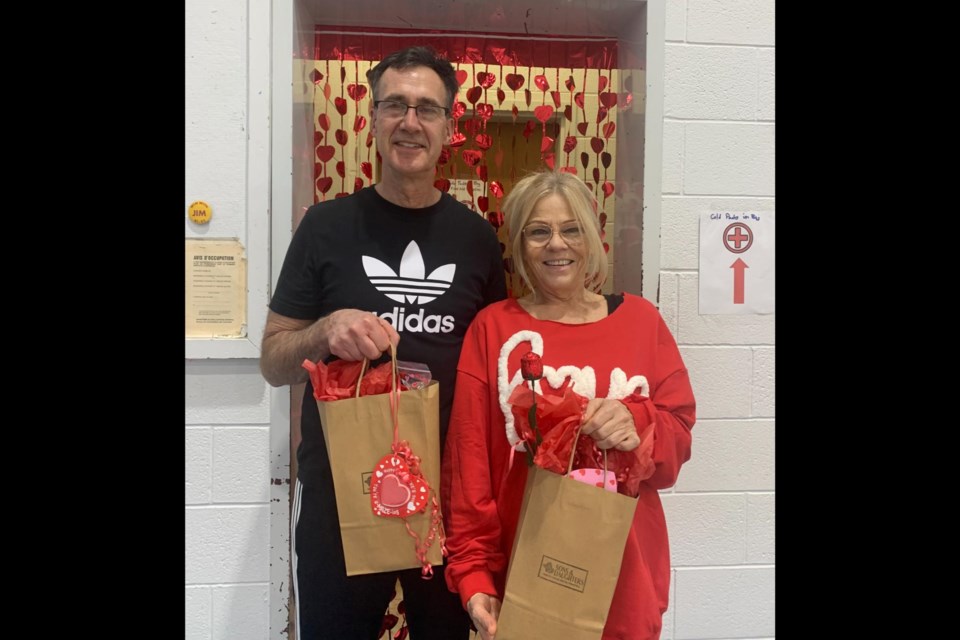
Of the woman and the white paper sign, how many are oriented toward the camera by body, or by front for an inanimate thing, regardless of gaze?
2

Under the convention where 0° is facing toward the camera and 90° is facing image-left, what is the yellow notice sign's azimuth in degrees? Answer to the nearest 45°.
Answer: approximately 0°

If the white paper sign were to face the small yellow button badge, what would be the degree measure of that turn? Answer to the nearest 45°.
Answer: approximately 45° to its right

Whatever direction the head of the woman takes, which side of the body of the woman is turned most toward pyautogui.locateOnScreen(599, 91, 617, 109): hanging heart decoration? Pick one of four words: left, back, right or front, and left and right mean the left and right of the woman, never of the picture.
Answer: back
